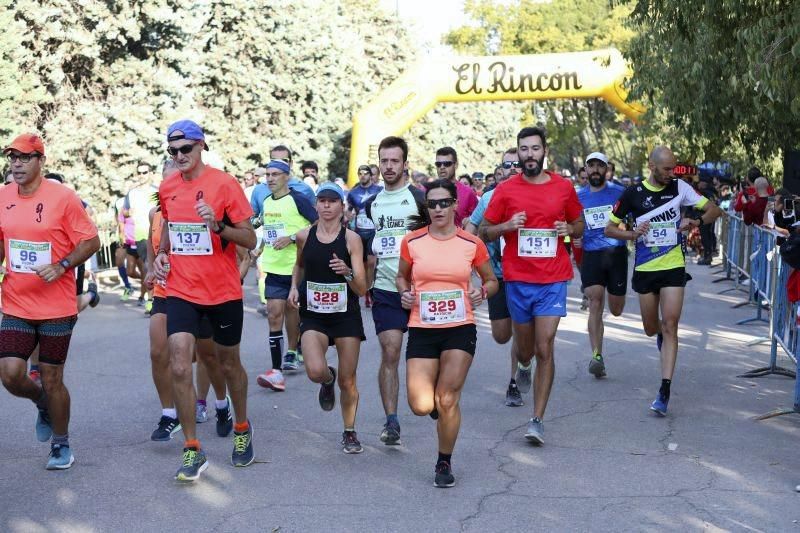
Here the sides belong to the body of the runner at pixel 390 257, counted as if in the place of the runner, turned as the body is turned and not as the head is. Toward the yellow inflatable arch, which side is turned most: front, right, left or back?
back

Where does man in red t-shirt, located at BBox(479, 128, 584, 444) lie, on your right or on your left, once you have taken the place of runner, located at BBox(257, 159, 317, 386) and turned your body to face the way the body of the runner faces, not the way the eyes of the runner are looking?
on your left

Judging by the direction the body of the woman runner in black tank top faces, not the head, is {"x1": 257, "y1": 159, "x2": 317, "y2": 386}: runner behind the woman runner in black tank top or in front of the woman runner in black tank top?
behind

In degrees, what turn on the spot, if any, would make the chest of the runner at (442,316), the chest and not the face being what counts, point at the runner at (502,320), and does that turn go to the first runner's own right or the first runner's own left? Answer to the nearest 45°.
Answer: approximately 180°

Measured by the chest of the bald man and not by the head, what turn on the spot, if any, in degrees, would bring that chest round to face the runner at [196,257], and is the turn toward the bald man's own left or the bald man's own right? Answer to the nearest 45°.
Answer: approximately 45° to the bald man's own right

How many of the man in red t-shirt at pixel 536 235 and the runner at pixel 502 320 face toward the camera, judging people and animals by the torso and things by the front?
2
